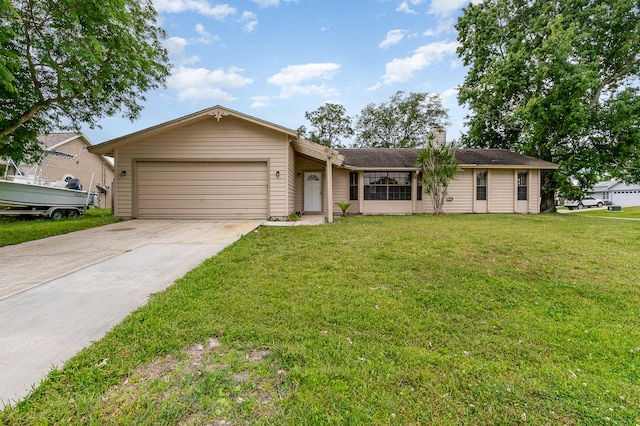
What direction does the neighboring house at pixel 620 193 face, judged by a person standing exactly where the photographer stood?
facing the viewer

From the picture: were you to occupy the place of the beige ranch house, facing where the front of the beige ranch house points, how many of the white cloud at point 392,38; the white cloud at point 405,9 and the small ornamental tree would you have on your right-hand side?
0

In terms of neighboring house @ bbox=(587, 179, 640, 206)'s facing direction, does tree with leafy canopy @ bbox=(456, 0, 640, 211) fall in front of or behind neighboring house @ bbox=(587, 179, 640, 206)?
in front

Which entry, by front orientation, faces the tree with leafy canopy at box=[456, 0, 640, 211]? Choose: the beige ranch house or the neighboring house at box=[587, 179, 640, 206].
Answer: the neighboring house

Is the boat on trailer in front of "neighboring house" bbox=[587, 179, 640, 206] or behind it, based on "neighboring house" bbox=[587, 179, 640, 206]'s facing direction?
in front

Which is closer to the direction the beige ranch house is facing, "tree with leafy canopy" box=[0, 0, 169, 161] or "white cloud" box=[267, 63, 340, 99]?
the tree with leafy canopy

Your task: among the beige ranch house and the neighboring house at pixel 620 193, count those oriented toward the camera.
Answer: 2

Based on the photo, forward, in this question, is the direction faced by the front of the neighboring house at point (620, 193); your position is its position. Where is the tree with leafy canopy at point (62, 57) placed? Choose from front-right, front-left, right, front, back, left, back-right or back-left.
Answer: front

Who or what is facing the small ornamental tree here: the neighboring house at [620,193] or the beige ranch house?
the neighboring house

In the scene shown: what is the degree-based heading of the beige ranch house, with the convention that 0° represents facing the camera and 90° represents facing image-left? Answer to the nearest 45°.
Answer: approximately 0°
